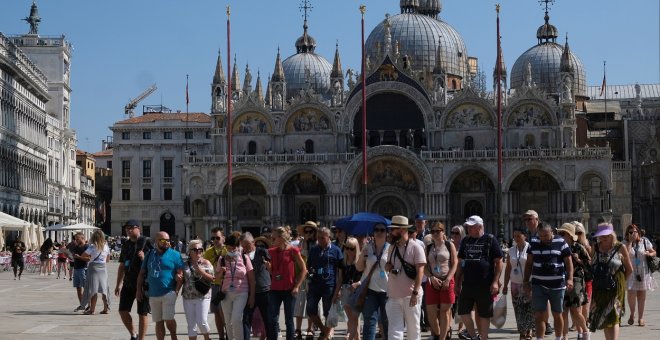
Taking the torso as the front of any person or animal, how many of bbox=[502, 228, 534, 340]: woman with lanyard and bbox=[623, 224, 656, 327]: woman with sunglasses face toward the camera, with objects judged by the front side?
2

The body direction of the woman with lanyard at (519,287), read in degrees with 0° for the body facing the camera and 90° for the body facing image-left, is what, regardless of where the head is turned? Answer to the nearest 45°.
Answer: approximately 0°

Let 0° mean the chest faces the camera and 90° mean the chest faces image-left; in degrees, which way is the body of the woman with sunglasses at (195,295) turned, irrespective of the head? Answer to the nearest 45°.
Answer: approximately 315°

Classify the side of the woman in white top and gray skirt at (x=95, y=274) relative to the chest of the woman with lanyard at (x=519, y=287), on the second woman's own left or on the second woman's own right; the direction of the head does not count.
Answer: on the second woman's own right

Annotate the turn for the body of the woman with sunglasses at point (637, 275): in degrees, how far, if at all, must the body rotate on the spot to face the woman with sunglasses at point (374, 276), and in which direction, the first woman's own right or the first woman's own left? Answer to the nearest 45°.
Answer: approximately 45° to the first woman's own right

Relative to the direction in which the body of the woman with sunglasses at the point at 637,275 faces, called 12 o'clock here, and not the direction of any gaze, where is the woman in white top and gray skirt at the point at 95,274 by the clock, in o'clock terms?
The woman in white top and gray skirt is roughly at 3 o'clock from the woman with sunglasses.

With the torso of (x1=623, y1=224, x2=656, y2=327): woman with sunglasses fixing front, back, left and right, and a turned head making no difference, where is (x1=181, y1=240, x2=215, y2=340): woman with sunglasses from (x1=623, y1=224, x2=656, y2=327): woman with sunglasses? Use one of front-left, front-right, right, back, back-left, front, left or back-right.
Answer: front-right
